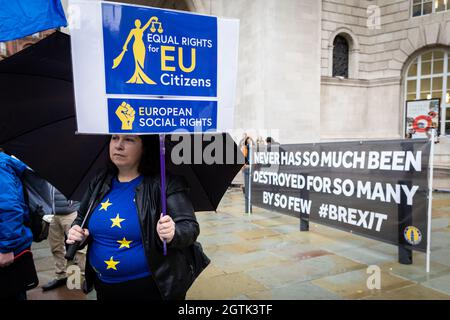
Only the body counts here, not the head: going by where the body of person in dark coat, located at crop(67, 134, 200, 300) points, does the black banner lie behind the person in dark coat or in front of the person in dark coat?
behind

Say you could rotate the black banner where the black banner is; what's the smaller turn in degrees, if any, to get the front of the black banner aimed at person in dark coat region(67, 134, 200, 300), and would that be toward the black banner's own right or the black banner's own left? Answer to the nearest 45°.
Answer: approximately 45° to the black banner's own left

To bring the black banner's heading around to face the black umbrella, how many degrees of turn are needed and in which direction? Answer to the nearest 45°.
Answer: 0° — it already faces it

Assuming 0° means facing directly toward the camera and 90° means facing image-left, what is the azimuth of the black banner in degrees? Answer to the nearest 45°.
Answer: approximately 45°
